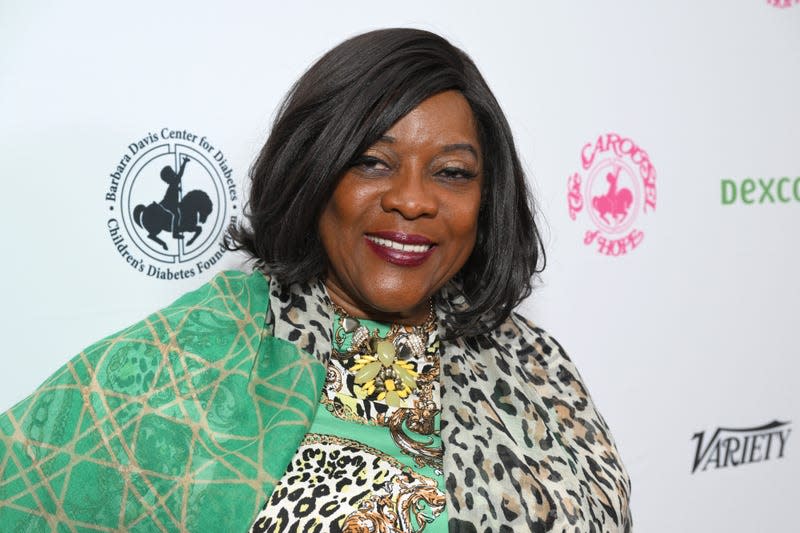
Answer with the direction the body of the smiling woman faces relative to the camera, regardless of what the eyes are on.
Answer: toward the camera
